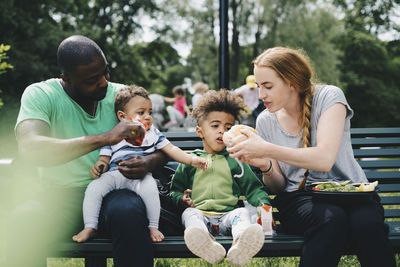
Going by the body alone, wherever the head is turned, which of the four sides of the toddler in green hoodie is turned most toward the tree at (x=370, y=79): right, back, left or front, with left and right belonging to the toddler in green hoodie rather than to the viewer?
back

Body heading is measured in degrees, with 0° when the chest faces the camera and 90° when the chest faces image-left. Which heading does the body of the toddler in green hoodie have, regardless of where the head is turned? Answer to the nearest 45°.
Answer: approximately 0°

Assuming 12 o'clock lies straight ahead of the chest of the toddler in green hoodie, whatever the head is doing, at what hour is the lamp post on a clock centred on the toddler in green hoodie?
The lamp post is roughly at 6 o'clock from the toddler in green hoodie.

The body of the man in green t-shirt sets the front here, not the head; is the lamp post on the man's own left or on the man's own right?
on the man's own left

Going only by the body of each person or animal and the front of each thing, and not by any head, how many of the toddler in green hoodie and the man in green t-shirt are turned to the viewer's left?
0

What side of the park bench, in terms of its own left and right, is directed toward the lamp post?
back

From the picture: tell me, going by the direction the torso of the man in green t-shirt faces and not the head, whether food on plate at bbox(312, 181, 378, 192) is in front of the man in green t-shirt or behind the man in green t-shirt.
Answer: in front

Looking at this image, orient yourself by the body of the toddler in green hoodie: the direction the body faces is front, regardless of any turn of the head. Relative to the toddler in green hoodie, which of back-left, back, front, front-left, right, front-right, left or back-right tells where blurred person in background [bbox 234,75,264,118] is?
back

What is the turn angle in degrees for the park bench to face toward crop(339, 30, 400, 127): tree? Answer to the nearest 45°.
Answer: approximately 180°

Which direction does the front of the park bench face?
toward the camera

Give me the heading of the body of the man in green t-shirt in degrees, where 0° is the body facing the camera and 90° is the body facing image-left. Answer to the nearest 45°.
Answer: approximately 315°

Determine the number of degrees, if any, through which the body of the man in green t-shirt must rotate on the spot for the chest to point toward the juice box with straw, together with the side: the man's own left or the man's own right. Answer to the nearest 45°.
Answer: approximately 45° to the man's own left

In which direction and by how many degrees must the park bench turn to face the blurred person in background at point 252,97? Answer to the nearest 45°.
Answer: approximately 180°
